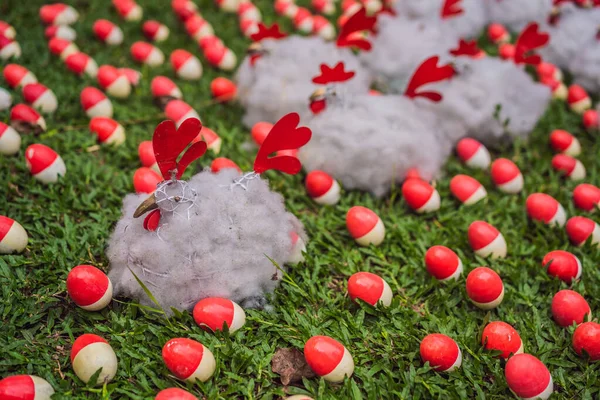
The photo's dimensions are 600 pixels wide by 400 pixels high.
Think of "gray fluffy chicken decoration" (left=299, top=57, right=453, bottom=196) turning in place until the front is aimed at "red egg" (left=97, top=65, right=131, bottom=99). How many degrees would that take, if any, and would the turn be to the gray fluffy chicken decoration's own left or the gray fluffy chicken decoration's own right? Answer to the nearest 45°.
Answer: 0° — it already faces it

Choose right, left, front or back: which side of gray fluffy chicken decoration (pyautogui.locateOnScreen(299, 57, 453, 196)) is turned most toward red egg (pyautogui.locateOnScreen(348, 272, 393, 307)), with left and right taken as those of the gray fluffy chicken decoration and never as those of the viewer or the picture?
left

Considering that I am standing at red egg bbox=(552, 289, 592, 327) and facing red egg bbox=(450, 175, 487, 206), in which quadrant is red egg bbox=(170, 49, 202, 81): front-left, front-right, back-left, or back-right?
front-left

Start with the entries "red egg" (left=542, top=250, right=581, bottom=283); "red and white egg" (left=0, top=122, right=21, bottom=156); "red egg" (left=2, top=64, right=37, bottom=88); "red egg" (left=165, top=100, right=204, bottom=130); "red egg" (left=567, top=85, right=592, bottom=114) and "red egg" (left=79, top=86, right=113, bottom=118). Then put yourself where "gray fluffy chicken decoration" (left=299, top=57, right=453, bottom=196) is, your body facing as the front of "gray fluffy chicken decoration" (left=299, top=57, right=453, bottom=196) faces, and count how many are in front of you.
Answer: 4

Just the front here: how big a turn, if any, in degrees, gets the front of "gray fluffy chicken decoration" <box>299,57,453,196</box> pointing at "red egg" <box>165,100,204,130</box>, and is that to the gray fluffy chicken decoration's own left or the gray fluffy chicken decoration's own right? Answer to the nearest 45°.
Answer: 0° — it already faces it

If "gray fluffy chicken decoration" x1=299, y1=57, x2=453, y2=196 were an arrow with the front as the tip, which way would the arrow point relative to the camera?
to the viewer's left

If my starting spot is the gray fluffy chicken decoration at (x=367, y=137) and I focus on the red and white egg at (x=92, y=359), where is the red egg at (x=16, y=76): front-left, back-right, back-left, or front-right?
front-right

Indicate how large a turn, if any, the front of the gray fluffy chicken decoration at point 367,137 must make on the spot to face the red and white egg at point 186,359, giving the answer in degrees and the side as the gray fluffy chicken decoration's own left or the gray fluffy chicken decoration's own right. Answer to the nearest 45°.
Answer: approximately 90° to the gray fluffy chicken decoration's own left

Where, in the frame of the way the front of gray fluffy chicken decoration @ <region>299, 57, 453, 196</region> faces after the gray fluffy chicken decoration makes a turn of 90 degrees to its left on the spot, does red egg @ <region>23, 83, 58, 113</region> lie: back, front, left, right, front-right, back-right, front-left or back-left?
right

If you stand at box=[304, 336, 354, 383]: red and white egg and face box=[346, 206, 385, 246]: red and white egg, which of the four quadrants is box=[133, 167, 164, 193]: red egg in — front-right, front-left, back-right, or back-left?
front-left

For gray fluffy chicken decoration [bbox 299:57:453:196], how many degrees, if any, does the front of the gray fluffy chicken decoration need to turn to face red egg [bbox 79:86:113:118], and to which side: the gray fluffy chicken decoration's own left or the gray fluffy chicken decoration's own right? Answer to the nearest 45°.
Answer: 0° — it already faces it

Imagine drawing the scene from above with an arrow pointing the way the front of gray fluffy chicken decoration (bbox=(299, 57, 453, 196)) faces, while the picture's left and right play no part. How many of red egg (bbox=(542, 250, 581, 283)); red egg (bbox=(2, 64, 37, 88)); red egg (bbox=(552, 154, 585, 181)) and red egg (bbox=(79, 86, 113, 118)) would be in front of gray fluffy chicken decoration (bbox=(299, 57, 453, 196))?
2

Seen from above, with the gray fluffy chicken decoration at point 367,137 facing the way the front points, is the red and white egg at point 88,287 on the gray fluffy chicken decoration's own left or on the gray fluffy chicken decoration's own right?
on the gray fluffy chicken decoration's own left

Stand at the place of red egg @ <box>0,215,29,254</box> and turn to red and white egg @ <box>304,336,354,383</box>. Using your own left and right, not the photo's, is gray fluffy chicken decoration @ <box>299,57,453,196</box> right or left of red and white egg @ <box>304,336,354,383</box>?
left
